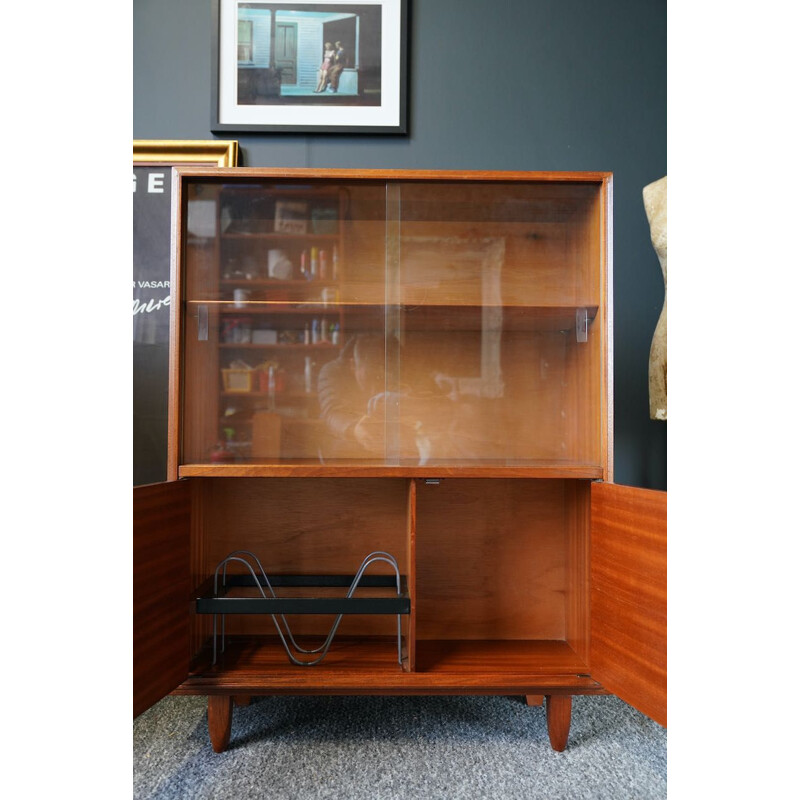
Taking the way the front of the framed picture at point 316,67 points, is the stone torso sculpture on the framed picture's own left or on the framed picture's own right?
on the framed picture's own left

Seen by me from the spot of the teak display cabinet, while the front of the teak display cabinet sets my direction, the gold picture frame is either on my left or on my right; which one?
on my right

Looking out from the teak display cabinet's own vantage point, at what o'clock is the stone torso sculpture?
The stone torso sculpture is roughly at 9 o'clock from the teak display cabinet.

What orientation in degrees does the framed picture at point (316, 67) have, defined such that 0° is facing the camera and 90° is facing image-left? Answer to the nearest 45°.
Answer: approximately 0°
